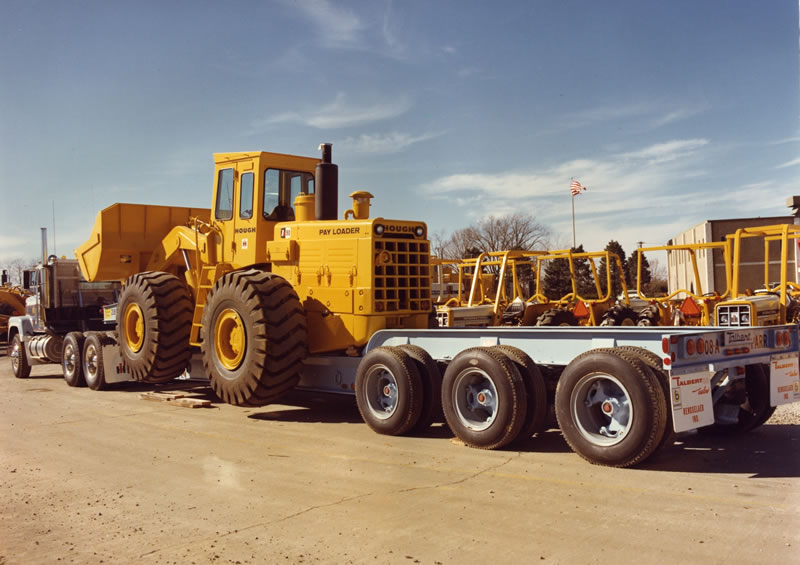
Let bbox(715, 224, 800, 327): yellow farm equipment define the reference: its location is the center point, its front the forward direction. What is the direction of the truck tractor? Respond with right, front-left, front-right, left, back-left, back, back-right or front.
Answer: front-right

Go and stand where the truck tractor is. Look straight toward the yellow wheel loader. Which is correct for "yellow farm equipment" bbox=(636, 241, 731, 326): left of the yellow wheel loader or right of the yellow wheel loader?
left

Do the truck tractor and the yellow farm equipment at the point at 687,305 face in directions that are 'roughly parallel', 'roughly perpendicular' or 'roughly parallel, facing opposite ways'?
roughly perpendicular

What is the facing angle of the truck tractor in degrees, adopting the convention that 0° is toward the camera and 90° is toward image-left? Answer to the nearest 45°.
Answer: approximately 135°

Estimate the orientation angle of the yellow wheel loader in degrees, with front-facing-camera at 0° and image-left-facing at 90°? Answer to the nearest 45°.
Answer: approximately 135°

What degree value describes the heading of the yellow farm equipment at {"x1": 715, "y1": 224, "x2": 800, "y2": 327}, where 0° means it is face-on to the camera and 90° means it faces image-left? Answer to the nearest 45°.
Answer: approximately 45°

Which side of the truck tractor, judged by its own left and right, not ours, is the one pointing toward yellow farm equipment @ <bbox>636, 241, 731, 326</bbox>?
back
